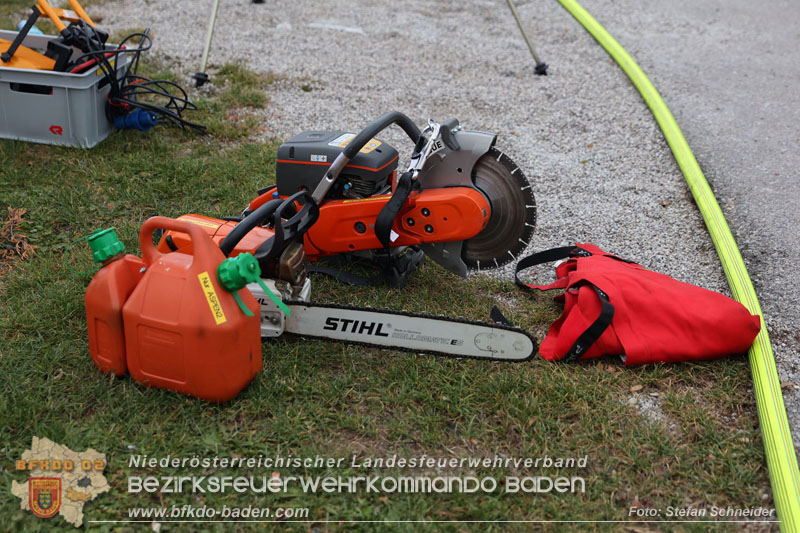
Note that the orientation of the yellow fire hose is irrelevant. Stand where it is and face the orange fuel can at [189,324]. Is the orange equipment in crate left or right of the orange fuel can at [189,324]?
right

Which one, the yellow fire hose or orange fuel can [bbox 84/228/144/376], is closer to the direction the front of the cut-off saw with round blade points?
the yellow fire hose

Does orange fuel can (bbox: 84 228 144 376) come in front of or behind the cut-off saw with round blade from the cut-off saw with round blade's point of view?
behind

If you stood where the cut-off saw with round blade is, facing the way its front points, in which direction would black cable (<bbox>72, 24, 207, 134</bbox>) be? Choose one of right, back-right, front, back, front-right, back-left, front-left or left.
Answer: back-left

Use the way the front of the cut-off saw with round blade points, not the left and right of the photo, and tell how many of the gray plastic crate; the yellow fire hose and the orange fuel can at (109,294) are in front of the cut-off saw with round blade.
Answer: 1

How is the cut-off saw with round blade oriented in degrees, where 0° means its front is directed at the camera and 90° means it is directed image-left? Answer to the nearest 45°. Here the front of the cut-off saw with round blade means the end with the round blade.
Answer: approximately 270°

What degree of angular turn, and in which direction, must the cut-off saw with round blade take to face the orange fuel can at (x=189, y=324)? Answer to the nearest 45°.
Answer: approximately 135° to its right

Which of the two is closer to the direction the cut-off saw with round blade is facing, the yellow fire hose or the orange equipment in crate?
the yellow fire hose

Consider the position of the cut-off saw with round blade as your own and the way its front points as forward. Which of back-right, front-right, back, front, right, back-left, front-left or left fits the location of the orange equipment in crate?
back-left

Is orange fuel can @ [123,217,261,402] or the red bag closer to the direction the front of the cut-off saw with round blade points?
the red bag

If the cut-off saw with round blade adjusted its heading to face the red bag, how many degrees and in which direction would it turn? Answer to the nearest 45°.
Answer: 0° — it already faces it
